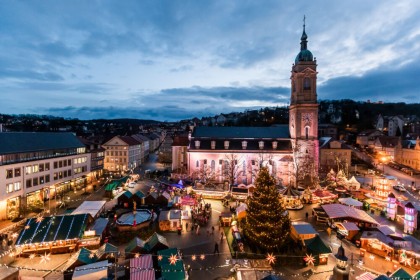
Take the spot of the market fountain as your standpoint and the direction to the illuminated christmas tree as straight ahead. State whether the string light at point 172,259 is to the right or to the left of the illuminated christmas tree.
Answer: right

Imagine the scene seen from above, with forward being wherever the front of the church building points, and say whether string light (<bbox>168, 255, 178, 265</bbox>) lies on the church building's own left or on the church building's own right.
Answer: on the church building's own right
